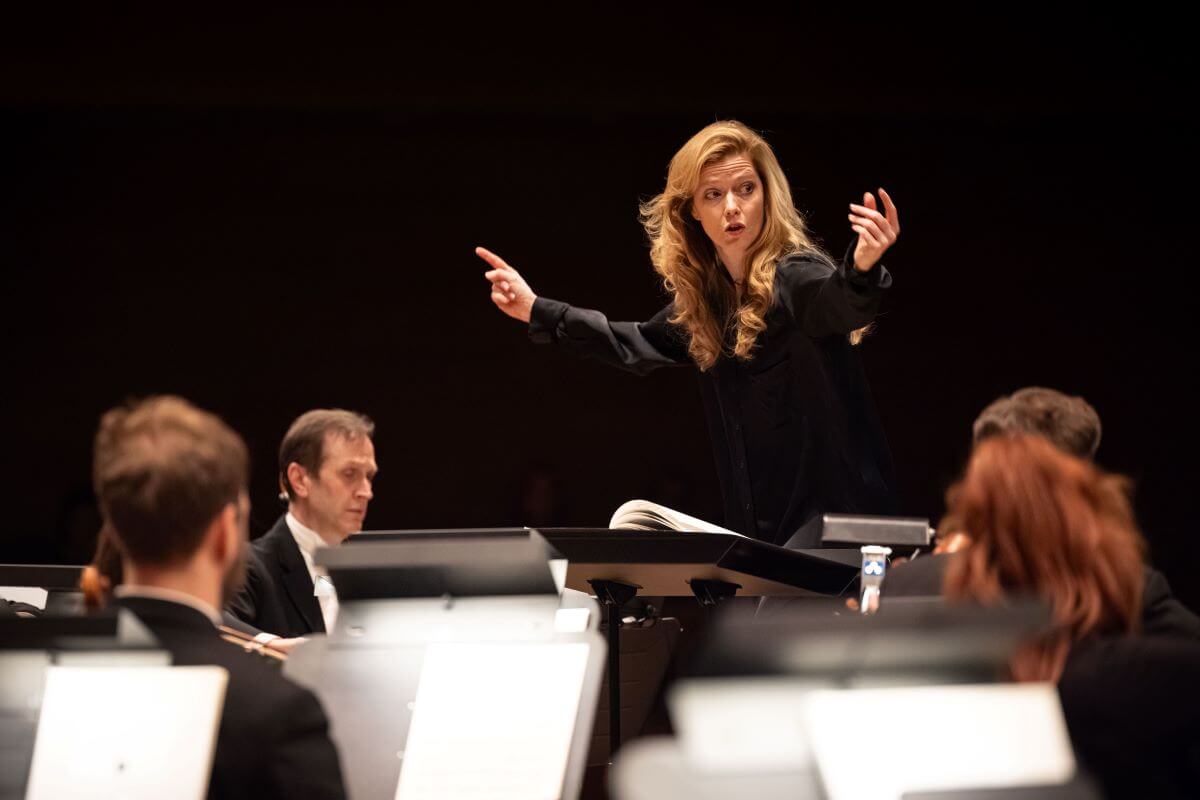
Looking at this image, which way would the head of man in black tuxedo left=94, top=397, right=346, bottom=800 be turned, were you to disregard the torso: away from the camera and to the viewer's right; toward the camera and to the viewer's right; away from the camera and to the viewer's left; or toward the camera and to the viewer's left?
away from the camera and to the viewer's right

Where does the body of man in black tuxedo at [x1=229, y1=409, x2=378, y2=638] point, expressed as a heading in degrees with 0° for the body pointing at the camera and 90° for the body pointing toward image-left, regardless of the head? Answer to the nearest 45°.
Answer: approximately 315°

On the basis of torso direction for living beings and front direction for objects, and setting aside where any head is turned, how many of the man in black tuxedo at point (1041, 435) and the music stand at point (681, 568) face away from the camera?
2

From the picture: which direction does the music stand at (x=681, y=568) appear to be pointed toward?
away from the camera
